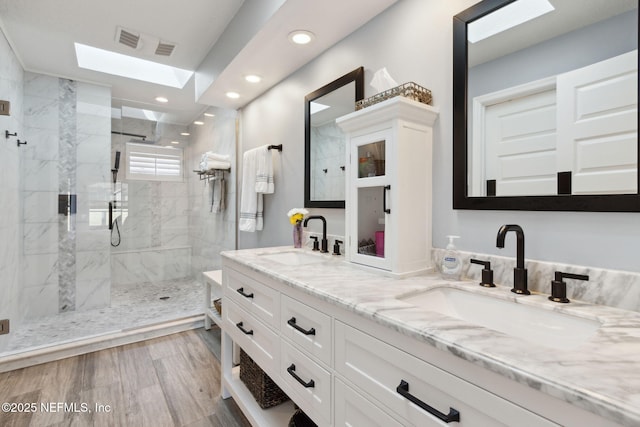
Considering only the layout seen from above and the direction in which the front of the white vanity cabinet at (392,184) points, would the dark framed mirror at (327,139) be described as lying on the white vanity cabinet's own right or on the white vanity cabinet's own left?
on the white vanity cabinet's own right

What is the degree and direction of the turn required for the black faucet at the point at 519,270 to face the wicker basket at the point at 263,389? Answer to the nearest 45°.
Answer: approximately 45° to its right

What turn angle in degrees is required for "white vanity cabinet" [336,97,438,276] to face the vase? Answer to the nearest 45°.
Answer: approximately 90° to its right

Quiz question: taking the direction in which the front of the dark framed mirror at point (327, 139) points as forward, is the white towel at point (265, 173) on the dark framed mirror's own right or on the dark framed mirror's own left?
on the dark framed mirror's own right

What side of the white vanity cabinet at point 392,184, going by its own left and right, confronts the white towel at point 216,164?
right

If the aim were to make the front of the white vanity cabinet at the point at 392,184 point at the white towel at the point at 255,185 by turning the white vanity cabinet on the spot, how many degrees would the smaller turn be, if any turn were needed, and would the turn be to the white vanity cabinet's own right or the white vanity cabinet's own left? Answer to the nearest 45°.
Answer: approximately 90° to the white vanity cabinet's own right

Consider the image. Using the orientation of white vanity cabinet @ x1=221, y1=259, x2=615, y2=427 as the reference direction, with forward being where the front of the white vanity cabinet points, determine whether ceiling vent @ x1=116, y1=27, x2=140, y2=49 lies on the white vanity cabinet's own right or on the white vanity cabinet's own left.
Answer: on the white vanity cabinet's own right
